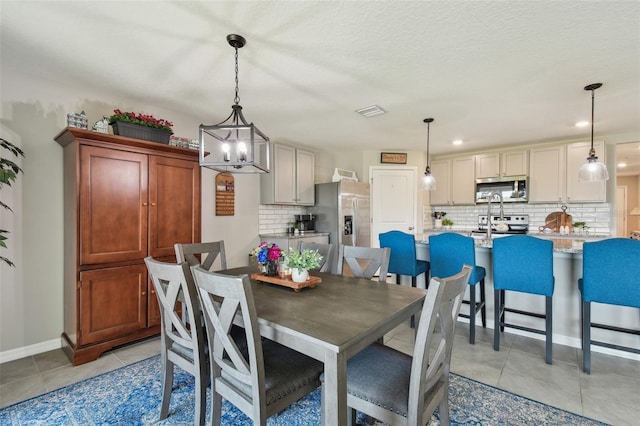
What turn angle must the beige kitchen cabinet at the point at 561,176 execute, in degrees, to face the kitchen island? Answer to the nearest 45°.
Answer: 0° — it already faces it

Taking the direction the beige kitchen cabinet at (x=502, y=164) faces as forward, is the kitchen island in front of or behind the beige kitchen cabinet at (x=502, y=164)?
in front

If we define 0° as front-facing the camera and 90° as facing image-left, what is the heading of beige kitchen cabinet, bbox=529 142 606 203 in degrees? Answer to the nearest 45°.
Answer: approximately 0°

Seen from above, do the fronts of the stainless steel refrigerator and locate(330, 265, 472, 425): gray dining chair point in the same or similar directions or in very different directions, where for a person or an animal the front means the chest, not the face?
very different directions

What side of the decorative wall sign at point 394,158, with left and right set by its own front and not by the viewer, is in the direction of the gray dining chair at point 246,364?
front

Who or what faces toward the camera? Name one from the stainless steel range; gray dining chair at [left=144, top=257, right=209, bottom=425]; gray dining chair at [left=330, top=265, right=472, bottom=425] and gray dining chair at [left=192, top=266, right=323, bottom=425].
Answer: the stainless steel range

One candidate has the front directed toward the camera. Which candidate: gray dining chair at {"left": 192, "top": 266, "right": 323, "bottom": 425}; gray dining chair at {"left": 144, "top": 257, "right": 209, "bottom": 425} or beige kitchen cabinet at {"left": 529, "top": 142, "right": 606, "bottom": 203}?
the beige kitchen cabinet

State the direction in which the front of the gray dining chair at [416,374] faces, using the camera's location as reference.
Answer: facing away from the viewer and to the left of the viewer

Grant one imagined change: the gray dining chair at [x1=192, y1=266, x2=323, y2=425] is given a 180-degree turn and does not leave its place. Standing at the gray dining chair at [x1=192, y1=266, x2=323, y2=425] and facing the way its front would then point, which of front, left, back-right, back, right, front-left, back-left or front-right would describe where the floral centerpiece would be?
back-right
